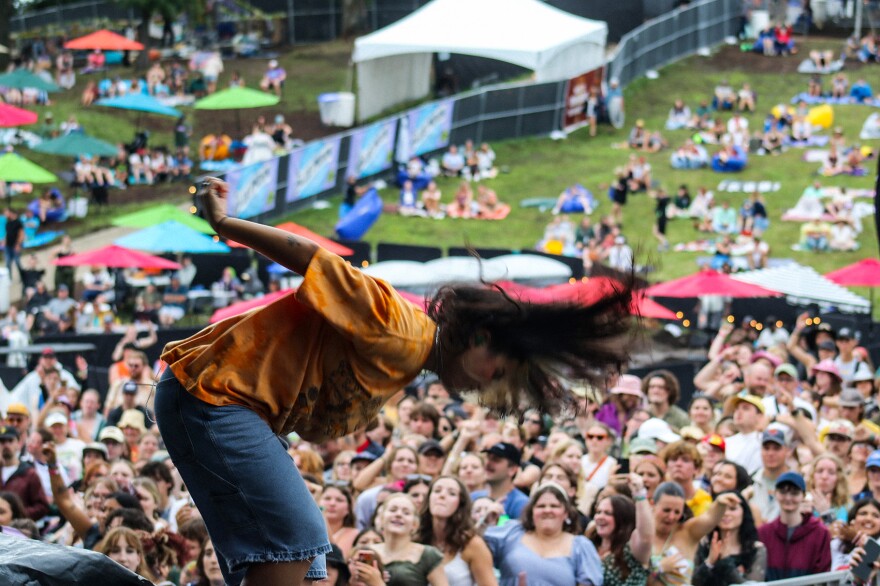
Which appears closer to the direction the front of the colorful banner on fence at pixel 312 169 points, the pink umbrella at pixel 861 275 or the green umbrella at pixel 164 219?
the pink umbrella

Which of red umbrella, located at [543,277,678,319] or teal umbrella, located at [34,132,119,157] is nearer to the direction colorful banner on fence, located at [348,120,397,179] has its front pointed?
the red umbrella

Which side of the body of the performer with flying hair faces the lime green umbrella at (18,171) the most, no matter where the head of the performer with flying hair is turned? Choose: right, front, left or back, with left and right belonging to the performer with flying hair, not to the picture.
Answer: left

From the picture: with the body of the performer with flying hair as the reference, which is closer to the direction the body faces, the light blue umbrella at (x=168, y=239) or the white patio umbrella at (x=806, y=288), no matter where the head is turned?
the white patio umbrella

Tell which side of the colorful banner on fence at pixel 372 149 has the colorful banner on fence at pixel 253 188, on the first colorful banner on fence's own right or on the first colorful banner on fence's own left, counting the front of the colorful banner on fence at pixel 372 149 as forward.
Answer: on the first colorful banner on fence's own right

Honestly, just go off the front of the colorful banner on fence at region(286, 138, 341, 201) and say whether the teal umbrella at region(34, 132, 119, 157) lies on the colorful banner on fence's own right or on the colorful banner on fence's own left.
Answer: on the colorful banner on fence's own right

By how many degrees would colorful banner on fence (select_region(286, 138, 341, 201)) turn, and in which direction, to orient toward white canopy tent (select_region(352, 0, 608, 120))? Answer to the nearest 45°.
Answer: approximately 90° to its left

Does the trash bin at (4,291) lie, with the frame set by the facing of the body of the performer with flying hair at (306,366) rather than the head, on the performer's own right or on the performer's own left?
on the performer's own left

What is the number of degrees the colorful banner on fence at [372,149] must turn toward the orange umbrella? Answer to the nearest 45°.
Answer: approximately 180°

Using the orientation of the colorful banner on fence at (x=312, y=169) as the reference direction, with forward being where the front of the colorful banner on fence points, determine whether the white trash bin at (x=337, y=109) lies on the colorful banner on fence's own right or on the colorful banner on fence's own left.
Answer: on the colorful banner on fence's own left

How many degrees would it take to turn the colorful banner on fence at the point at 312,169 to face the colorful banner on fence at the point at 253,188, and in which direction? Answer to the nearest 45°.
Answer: approximately 90° to its right

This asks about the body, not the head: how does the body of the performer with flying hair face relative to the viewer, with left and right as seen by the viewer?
facing to the right of the viewer

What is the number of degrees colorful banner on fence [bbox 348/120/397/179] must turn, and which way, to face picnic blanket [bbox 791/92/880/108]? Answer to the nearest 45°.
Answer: approximately 90° to its left
